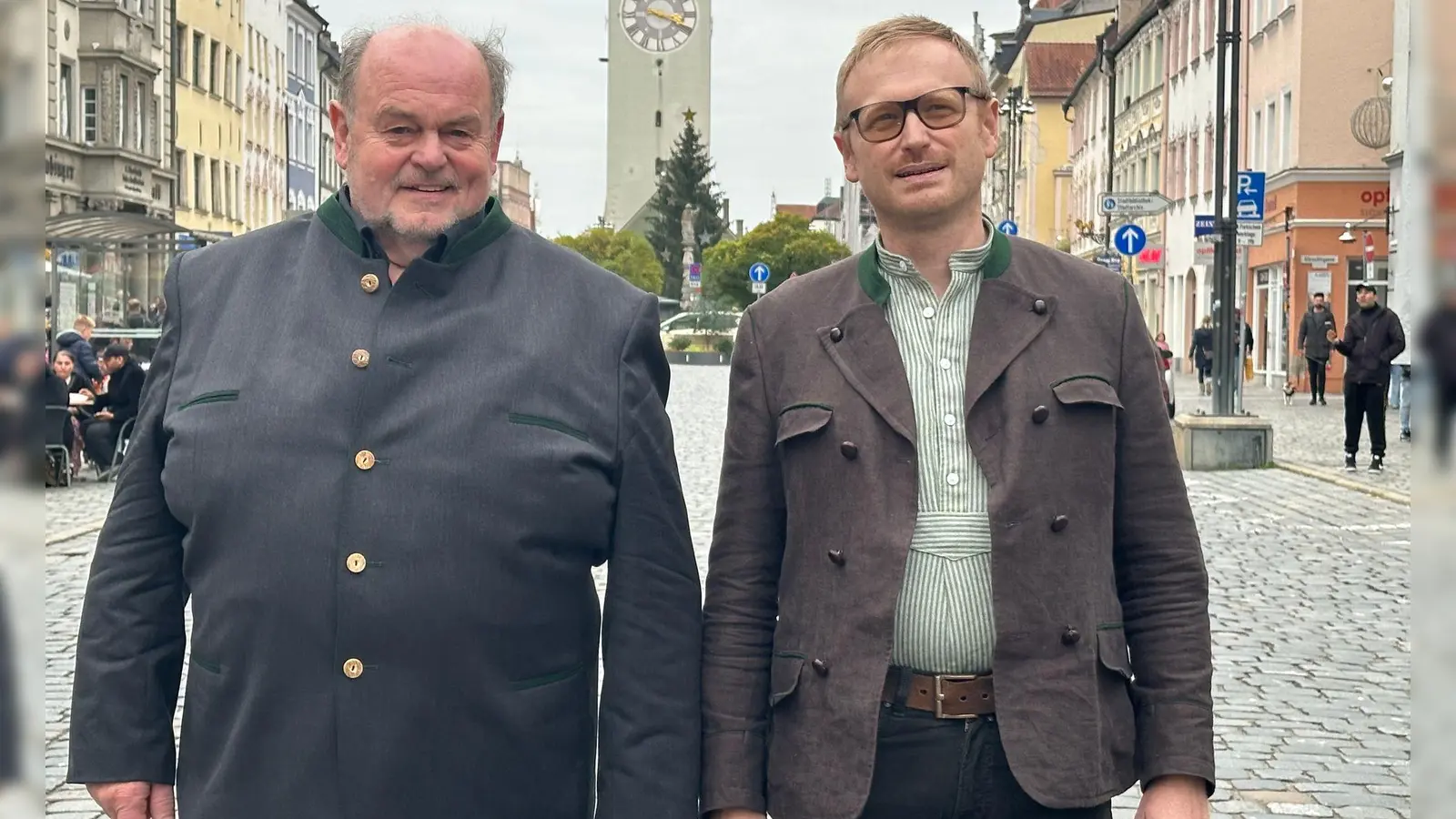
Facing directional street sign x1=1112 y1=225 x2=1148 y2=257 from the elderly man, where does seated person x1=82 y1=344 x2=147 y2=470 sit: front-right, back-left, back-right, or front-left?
front-left

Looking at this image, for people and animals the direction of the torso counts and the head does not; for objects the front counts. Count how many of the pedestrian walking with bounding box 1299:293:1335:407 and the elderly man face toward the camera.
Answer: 2

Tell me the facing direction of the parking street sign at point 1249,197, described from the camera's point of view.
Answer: facing the viewer

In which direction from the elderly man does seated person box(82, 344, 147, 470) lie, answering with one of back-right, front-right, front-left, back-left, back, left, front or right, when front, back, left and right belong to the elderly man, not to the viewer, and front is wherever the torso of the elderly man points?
back

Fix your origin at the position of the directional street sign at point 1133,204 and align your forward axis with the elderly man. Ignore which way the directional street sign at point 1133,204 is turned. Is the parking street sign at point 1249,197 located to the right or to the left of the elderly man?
left

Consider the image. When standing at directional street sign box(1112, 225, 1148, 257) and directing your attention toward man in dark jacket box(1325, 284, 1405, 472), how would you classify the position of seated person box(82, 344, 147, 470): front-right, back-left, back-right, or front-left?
front-right

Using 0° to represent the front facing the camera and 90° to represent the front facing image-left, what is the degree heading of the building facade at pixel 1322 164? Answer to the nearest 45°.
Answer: approximately 45°

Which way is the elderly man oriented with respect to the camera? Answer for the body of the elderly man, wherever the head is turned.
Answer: toward the camera

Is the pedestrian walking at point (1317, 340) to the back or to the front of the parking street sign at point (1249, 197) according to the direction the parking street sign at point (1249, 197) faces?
to the back

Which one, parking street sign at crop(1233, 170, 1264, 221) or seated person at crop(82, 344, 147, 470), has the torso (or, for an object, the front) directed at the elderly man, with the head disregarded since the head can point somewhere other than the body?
the parking street sign

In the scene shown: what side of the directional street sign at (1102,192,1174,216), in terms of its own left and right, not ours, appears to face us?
front
